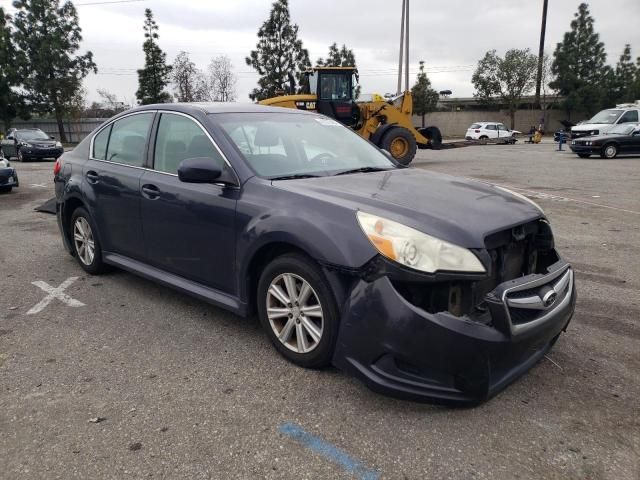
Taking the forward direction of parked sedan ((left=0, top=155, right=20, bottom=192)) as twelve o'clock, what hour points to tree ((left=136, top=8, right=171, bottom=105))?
The tree is roughly at 8 o'clock from the parked sedan.

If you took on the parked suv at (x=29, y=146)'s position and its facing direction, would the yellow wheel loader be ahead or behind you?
ahead

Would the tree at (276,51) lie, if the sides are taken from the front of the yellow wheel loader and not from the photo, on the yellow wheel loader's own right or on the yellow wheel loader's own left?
on the yellow wheel loader's own left

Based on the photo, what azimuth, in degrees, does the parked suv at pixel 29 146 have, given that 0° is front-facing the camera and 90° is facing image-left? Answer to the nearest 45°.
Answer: approximately 315°

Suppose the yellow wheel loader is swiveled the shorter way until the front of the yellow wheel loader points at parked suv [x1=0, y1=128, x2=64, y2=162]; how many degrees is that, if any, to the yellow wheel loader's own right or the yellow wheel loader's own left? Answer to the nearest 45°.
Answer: approximately 180°

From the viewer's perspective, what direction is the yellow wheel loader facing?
to the viewer's right

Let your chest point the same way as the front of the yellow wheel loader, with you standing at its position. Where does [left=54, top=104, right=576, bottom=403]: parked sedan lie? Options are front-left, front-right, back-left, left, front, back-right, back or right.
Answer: right

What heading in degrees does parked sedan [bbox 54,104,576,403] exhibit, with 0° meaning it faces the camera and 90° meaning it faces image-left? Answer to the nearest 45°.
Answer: approximately 315°

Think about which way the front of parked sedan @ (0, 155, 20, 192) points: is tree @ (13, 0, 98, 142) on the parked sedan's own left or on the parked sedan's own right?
on the parked sedan's own left

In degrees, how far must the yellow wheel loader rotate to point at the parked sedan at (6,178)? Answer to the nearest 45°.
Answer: approximately 135° to its right

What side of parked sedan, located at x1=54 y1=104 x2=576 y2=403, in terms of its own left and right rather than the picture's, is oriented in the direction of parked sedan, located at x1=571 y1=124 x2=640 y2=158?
left

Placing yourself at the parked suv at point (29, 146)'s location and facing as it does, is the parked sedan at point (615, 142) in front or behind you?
in front

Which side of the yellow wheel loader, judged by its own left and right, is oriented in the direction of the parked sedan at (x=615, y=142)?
front

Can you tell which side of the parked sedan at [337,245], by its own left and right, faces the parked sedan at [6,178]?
back

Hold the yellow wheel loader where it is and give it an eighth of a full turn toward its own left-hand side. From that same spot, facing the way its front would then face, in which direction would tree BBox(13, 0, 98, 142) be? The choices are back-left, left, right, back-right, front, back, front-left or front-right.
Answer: left
